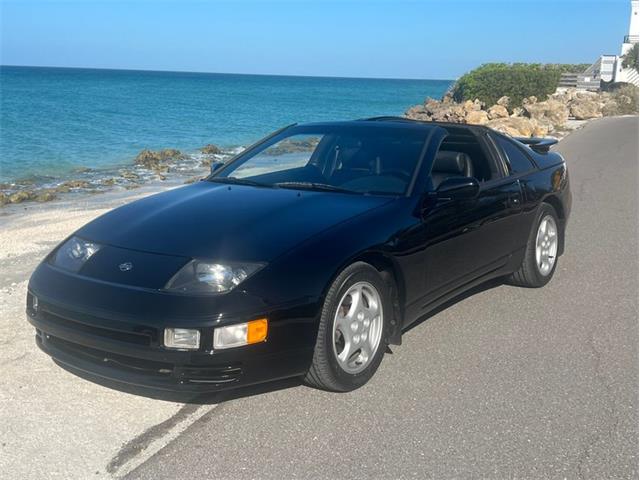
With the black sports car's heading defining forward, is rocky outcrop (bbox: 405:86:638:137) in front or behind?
behind

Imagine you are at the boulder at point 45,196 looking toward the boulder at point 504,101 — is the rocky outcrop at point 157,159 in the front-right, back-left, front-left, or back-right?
front-left

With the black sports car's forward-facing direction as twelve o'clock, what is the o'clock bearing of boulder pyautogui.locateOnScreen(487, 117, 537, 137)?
The boulder is roughly at 5 o'clock from the black sports car.

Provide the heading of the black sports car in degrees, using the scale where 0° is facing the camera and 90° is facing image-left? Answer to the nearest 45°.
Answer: approximately 45°

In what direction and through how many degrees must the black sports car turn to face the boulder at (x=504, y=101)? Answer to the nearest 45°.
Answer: approximately 135° to its right

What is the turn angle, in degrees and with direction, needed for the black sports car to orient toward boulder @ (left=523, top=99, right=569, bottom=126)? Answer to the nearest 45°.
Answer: approximately 135° to its right

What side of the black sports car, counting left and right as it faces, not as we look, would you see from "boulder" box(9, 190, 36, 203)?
right

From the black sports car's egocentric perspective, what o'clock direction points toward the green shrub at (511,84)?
The green shrub is roughly at 5 o'clock from the black sports car.
